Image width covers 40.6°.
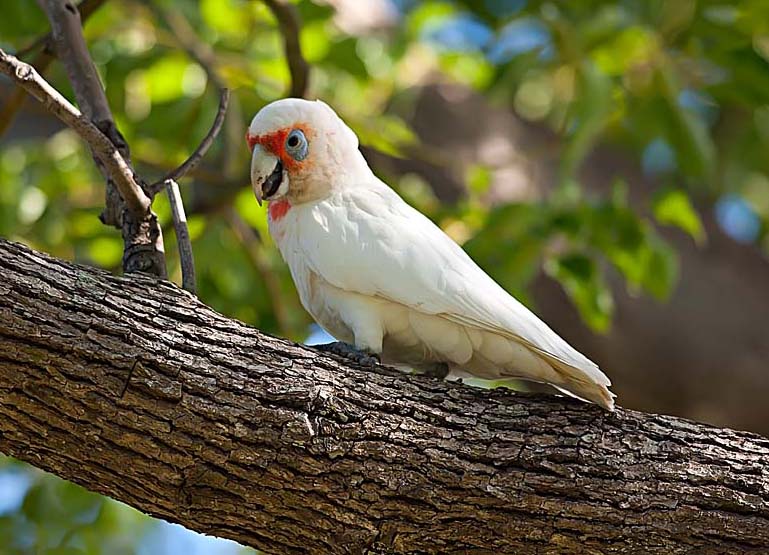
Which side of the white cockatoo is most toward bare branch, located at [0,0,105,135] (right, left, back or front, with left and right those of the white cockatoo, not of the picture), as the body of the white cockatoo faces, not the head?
front

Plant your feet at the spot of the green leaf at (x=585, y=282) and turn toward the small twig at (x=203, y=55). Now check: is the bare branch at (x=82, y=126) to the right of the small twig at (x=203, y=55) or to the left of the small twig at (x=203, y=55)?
left

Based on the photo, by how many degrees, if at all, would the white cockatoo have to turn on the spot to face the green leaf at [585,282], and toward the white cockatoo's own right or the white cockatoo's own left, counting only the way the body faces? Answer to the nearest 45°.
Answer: approximately 135° to the white cockatoo's own right

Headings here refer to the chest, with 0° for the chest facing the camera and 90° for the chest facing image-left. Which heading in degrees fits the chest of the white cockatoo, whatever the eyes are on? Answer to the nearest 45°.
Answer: approximately 90°

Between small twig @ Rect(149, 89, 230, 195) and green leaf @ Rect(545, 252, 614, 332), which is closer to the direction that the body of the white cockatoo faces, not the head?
the small twig

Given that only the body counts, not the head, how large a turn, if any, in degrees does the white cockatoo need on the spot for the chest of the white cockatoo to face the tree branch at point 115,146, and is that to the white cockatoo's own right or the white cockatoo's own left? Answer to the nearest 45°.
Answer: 0° — it already faces it
